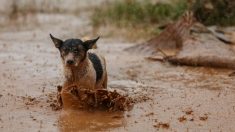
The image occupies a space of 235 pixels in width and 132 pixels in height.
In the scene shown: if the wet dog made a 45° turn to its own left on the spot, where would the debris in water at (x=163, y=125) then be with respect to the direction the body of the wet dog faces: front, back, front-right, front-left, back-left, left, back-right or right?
front-left

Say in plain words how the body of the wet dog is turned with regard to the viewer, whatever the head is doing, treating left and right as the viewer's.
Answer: facing the viewer and to the left of the viewer
